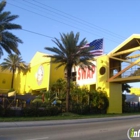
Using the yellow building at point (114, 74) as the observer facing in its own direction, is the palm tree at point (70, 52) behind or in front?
in front

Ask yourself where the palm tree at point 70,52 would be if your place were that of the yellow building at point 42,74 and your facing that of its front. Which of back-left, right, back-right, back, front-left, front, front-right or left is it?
front-left

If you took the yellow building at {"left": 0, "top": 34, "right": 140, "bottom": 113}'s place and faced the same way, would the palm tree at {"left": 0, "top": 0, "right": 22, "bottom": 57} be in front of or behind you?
in front
